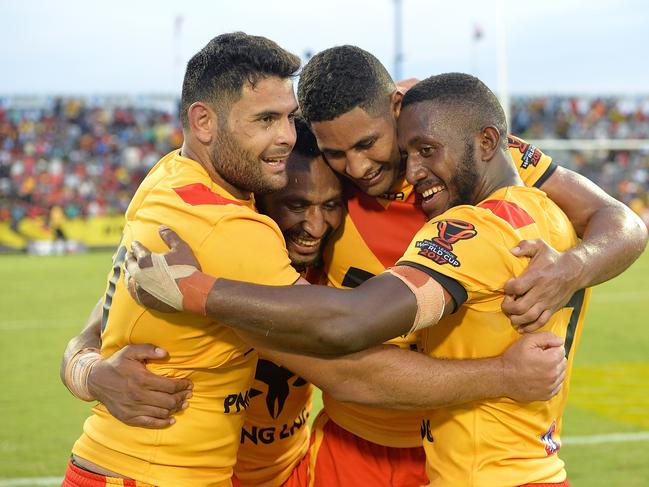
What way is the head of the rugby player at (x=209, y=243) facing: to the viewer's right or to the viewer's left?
to the viewer's right

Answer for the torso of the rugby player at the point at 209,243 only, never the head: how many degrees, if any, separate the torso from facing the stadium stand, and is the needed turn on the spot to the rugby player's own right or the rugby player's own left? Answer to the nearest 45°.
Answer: approximately 90° to the rugby player's own left

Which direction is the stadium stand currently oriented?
toward the camera

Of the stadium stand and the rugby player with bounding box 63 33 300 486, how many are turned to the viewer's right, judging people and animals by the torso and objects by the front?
1

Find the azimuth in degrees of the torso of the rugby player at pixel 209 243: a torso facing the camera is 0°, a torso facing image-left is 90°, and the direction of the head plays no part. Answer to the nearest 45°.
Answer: approximately 270°

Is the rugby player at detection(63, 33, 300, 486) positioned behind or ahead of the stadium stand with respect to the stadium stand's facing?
ahead

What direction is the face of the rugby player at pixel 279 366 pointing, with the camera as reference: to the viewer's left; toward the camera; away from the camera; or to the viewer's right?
toward the camera

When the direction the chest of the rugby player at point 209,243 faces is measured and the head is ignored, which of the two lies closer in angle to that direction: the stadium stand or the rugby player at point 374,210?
the rugby player

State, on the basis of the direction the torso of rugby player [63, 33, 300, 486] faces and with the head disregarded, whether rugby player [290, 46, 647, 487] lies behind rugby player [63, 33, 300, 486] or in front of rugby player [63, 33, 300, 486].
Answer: in front

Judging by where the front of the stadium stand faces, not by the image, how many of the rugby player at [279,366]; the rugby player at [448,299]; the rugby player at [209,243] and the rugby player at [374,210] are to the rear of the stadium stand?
0
